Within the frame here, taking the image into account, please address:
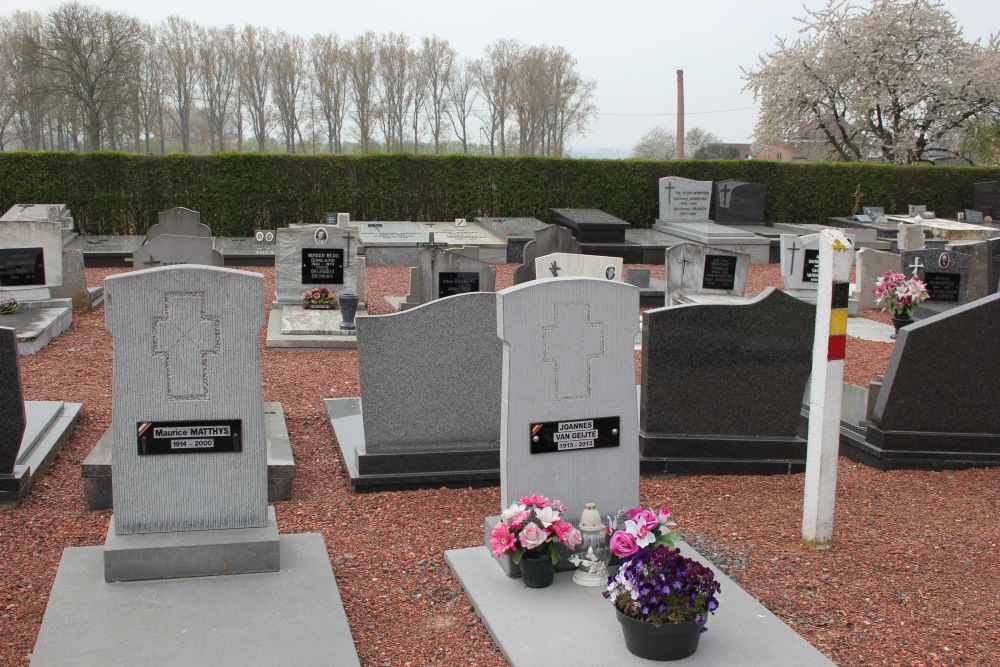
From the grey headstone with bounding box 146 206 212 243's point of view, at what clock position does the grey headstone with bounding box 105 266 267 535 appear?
the grey headstone with bounding box 105 266 267 535 is roughly at 12 o'clock from the grey headstone with bounding box 146 206 212 243.

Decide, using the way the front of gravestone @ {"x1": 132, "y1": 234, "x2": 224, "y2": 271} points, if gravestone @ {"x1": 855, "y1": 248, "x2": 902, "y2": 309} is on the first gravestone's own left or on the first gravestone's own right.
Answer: on the first gravestone's own left

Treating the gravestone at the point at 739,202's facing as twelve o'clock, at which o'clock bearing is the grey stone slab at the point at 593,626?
The grey stone slab is roughly at 12 o'clock from the gravestone.

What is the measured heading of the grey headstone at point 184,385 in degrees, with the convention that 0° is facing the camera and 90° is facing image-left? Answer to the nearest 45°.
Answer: approximately 0°

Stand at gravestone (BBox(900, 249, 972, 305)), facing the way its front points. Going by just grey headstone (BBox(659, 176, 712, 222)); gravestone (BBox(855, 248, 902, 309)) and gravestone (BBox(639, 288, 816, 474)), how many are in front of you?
1

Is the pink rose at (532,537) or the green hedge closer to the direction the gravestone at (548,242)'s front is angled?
the pink rose

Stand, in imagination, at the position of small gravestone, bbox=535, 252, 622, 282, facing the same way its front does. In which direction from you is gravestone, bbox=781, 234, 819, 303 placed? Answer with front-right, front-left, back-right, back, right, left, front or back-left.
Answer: back-left
